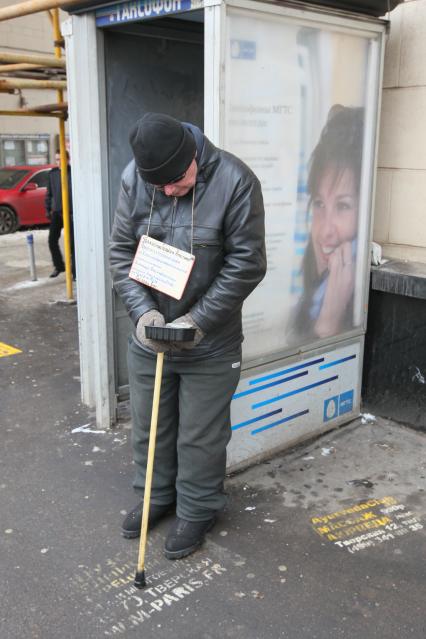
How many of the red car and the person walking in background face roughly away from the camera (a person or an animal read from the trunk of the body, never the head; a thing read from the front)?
0

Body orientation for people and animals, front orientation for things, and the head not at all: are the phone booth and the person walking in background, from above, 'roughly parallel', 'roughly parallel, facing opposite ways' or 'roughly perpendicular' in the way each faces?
roughly parallel

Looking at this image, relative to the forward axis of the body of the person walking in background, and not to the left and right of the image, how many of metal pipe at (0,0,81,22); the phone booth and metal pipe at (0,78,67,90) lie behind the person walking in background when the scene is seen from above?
0

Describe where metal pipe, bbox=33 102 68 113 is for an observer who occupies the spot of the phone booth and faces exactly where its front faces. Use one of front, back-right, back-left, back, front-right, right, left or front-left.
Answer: right

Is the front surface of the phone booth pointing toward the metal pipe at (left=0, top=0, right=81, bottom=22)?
no

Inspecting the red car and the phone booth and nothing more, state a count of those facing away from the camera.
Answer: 0

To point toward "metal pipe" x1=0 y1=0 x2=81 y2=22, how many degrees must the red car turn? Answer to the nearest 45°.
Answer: approximately 45° to its left

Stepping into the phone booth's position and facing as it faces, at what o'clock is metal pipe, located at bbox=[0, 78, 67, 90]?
The metal pipe is roughly at 3 o'clock from the phone booth.

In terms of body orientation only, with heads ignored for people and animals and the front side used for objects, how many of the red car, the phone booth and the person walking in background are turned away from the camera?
0

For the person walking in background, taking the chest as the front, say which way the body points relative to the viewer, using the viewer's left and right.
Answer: facing the viewer and to the left of the viewer

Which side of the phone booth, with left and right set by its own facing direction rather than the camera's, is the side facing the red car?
right

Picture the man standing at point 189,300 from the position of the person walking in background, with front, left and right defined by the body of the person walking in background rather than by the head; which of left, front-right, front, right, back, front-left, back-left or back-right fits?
front-left

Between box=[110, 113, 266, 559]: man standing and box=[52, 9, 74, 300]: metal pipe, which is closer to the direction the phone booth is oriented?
the man standing

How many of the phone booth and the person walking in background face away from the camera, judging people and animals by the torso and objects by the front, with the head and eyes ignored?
0
